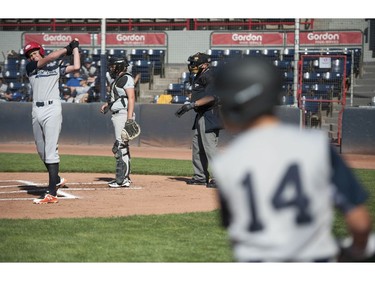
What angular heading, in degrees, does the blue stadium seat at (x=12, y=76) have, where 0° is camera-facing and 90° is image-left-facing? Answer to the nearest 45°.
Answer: approximately 0°

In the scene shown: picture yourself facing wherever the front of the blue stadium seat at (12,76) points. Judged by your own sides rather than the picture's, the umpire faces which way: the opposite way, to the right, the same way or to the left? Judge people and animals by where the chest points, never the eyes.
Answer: to the right

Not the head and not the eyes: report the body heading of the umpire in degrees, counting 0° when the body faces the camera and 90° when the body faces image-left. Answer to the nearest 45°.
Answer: approximately 90°

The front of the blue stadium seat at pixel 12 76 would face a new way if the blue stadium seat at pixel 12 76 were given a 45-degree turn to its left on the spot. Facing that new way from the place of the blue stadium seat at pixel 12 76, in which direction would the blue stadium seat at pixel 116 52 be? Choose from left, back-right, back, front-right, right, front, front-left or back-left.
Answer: front-left

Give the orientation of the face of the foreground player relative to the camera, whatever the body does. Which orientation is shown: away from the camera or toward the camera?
away from the camera

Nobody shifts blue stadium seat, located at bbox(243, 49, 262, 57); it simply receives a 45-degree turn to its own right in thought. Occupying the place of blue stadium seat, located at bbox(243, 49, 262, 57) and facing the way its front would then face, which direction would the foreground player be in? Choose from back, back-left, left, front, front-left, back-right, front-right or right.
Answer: front-left

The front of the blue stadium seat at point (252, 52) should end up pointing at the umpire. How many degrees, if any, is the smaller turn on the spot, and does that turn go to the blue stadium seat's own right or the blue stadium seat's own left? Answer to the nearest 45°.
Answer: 0° — it already faces them

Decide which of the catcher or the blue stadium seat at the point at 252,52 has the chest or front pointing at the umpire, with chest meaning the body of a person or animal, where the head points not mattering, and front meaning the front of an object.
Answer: the blue stadium seat

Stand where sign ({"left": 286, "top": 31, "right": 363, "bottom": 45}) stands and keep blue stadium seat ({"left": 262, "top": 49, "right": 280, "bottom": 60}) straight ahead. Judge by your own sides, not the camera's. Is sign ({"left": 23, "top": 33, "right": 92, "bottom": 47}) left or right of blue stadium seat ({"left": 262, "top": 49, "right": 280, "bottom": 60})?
right

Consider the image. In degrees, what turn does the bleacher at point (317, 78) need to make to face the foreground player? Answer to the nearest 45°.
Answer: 0° — it already faces them
